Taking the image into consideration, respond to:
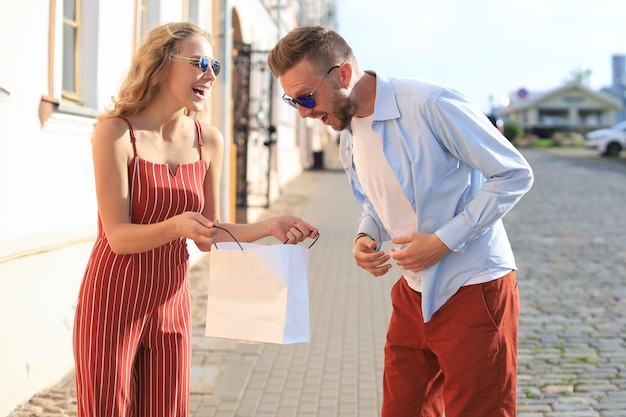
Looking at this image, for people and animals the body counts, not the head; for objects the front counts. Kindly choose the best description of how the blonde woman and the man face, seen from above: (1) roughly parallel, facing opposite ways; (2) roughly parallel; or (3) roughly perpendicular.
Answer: roughly perpendicular

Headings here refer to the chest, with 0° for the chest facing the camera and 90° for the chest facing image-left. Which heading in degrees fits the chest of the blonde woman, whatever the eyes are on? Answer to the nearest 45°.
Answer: approximately 315°

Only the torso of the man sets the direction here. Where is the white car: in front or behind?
behind

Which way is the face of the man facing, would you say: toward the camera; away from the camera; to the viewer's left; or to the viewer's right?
to the viewer's left

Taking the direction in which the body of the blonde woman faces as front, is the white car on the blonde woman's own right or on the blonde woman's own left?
on the blonde woman's own left
